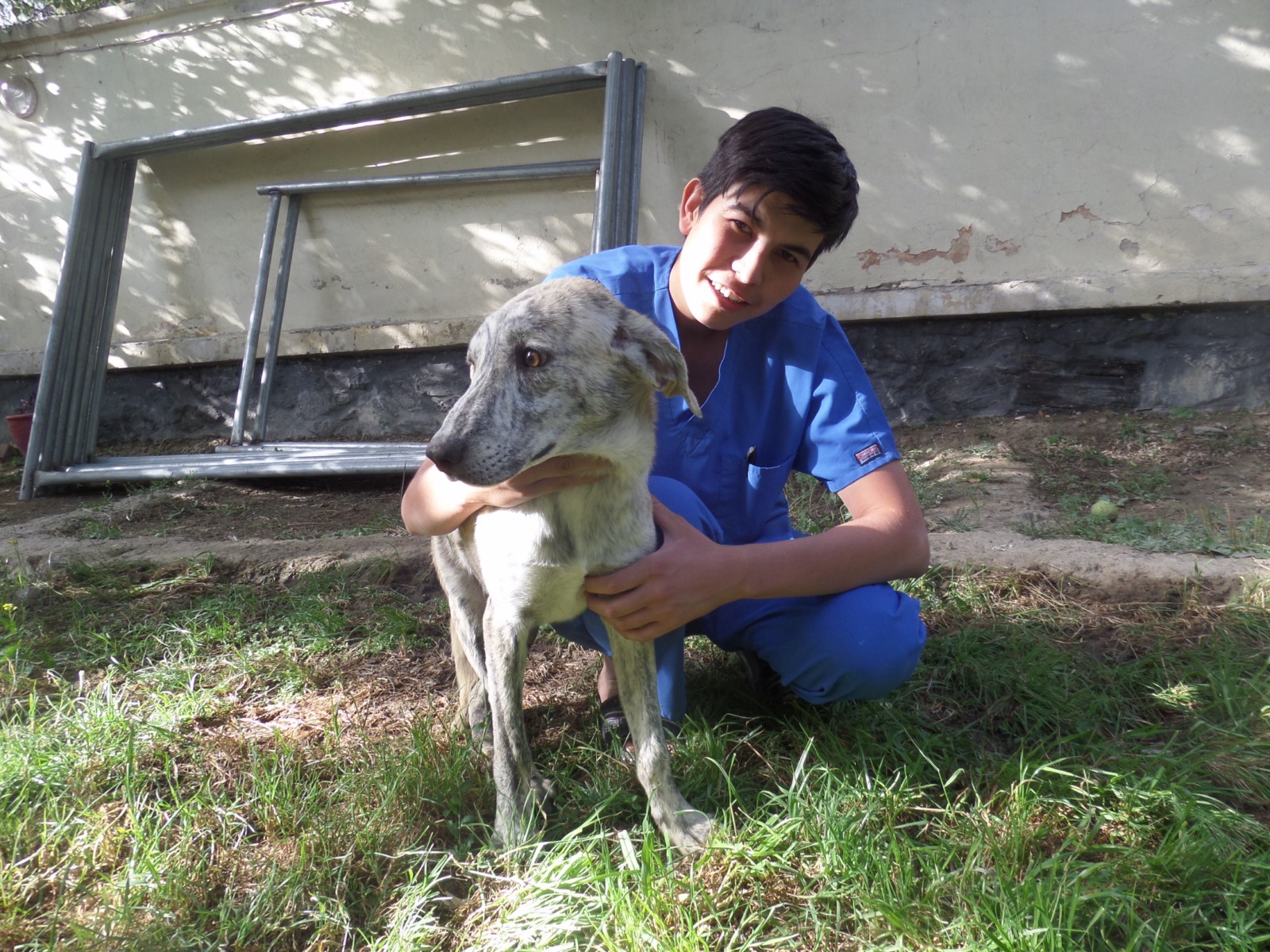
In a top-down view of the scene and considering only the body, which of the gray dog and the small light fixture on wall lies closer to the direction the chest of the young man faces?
the gray dog

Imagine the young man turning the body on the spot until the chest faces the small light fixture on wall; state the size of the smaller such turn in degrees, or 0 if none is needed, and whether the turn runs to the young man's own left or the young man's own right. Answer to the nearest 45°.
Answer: approximately 135° to the young man's own right

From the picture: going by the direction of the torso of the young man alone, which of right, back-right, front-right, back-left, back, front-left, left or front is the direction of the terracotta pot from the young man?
back-right

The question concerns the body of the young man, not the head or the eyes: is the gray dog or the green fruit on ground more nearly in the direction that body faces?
the gray dog

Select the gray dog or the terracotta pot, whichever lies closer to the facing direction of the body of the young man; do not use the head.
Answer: the gray dog

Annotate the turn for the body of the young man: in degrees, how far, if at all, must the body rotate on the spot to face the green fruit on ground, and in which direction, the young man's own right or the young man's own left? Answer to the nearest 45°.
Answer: approximately 135° to the young man's own left

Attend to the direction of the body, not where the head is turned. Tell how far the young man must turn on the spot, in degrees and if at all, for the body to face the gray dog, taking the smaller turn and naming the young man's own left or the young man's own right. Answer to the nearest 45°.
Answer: approximately 45° to the young man's own right

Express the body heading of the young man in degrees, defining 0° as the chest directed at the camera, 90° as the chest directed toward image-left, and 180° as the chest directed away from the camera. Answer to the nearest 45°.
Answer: approximately 0°

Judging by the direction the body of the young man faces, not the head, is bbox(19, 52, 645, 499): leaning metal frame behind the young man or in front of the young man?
behind
